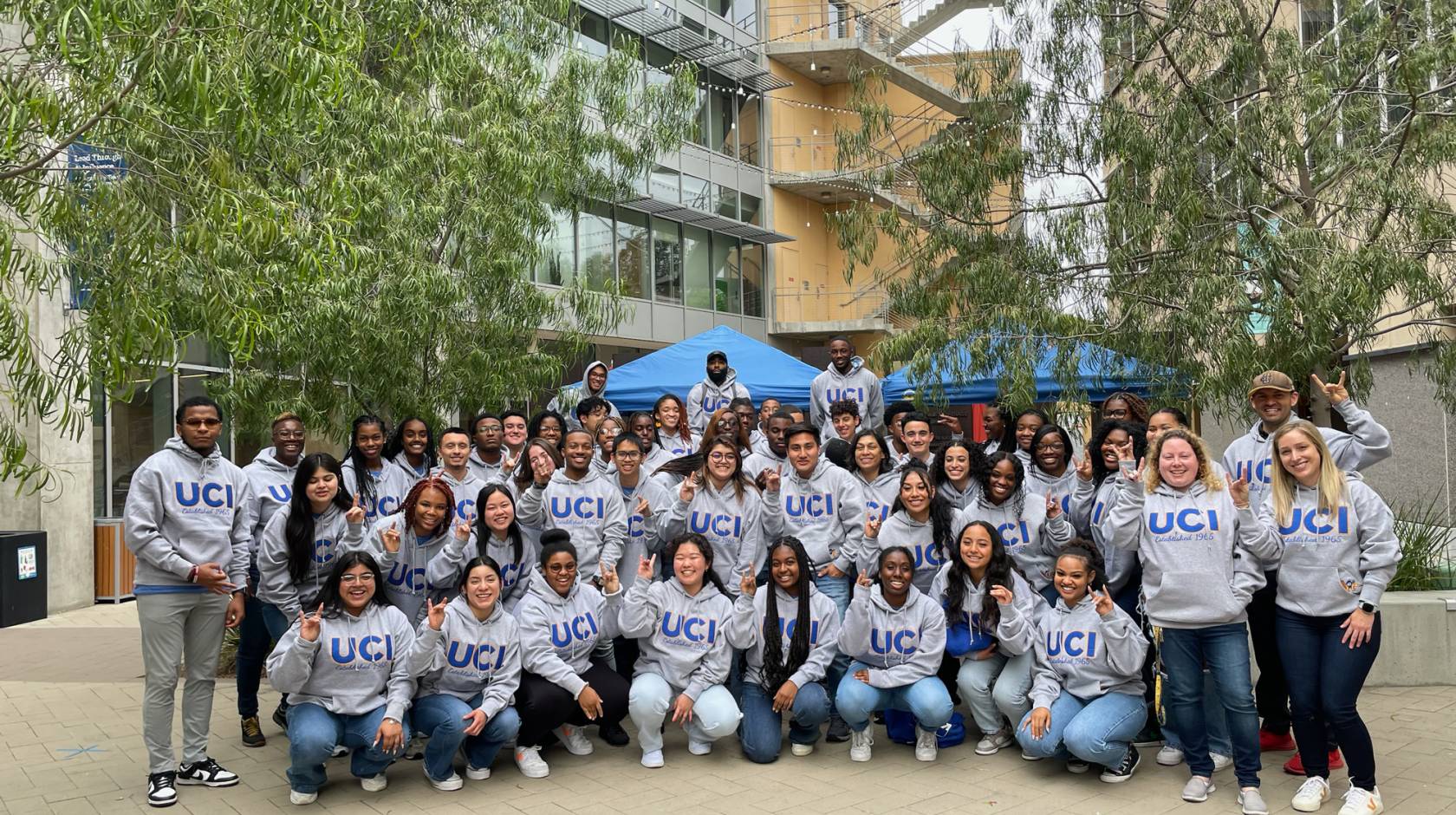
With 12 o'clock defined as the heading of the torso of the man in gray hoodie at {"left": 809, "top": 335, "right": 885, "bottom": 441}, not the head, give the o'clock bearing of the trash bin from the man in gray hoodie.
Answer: The trash bin is roughly at 2 o'clock from the man in gray hoodie.

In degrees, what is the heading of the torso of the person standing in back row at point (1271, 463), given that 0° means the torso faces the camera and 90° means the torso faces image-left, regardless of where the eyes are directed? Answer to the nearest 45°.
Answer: approximately 0°

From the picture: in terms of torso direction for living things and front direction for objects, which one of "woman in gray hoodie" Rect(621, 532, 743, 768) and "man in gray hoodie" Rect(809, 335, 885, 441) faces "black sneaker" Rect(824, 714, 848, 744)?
the man in gray hoodie

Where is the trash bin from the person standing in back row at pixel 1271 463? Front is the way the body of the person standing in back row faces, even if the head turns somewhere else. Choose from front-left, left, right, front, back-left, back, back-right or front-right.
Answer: right

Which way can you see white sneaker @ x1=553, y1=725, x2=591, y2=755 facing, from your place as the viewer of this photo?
facing the viewer and to the right of the viewer

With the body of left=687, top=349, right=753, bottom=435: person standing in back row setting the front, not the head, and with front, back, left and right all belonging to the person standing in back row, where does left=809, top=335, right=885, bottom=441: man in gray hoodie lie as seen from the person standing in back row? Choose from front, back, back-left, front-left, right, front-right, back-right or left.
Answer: left

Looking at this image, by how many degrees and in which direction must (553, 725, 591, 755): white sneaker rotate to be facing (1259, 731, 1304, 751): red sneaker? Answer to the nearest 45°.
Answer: approximately 45° to its left
